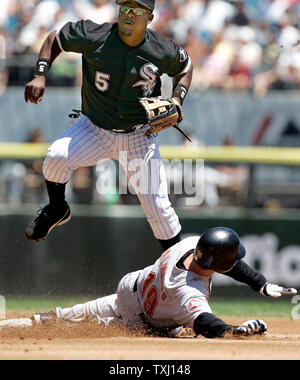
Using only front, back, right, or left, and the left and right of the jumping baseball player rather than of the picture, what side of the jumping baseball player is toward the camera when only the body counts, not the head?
front
